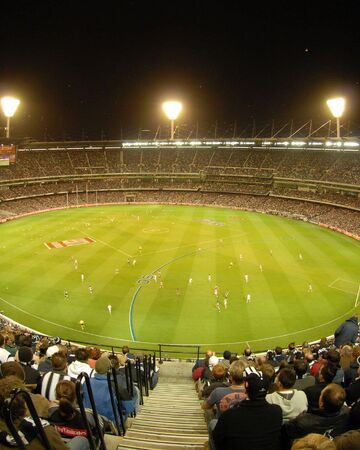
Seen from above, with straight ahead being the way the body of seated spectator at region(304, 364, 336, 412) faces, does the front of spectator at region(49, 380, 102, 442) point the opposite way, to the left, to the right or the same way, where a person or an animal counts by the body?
the same way

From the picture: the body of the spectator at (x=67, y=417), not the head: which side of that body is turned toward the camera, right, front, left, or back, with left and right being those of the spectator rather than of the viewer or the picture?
back

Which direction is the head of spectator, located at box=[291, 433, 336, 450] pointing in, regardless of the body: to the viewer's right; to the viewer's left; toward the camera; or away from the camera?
away from the camera

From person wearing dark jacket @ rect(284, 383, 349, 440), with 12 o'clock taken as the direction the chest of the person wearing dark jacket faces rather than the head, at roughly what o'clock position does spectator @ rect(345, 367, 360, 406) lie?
The spectator is roughly at 2 o'clock from the person wearing dark jacket.

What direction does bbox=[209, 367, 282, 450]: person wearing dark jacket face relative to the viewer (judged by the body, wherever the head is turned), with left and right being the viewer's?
facing away from the viewer

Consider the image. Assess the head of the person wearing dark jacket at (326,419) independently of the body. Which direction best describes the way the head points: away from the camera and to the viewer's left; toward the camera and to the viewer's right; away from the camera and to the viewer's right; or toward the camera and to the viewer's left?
away from the camera and to the viewer's left

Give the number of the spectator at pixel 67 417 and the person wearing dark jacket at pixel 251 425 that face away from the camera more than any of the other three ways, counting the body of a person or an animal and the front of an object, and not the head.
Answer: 2

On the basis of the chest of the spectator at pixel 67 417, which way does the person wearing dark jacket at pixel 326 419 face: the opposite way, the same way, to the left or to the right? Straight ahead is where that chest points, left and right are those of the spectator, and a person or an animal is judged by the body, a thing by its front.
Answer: the same way

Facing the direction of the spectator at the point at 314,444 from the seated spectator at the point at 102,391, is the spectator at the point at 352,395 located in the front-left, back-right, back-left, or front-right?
front-left

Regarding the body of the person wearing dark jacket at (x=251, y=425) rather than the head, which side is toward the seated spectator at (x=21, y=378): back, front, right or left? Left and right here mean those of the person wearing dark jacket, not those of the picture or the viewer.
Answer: left

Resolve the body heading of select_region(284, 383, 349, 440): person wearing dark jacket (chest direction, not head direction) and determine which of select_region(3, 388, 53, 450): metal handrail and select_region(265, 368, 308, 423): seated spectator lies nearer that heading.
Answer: the seated spectator

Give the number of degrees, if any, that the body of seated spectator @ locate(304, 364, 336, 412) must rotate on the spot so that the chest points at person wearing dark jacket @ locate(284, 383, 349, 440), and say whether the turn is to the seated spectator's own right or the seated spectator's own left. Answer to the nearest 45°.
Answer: approximately 135° to the seated spectator's own left

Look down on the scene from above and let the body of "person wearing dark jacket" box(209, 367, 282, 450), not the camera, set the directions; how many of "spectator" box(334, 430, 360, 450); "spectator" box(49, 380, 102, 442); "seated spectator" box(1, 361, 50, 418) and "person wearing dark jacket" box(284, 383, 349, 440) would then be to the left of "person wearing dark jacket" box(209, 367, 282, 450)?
2

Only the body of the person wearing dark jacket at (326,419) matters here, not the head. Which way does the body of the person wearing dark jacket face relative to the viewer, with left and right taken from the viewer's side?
facing away from the viewer and to the left of the viewer

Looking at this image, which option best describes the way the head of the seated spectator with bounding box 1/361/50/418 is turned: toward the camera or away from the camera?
away from the camera

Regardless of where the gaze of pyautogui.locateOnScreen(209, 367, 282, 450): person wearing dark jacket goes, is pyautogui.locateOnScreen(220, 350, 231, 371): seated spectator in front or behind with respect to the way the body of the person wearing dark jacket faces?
in front

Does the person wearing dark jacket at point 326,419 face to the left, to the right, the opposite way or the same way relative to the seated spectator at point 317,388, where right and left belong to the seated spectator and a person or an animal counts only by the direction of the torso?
the same way

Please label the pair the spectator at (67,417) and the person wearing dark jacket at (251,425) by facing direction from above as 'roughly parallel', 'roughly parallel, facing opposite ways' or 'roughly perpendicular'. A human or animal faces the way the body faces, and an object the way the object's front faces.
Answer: roughly parallel
